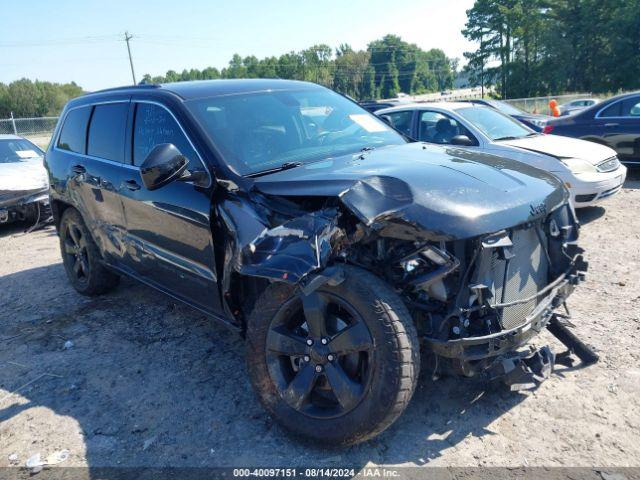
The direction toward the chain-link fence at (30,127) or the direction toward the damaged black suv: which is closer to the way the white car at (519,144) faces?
the damaged black suv

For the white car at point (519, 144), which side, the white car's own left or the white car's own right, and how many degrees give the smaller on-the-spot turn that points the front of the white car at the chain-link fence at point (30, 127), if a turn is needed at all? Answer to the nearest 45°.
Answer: approximately 180°

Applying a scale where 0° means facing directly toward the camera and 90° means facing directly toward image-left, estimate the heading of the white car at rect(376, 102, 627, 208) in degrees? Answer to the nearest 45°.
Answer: approximately 315°

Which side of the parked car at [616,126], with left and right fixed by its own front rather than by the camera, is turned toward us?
right

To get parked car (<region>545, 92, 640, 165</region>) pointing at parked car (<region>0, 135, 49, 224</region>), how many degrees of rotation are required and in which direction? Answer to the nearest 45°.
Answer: approximately 135° to its right

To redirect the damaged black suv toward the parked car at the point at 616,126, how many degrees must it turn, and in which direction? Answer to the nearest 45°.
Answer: approximately 90° to its left

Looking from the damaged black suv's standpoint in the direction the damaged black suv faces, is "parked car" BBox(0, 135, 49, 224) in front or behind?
behind

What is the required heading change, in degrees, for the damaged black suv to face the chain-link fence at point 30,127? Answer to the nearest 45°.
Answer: approximately 180°
